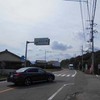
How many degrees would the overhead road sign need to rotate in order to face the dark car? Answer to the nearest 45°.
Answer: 0° — it already faces it

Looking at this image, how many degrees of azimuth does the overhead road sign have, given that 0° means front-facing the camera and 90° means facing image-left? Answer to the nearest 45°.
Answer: approximately 0°

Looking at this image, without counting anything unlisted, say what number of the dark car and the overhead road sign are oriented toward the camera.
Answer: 1
